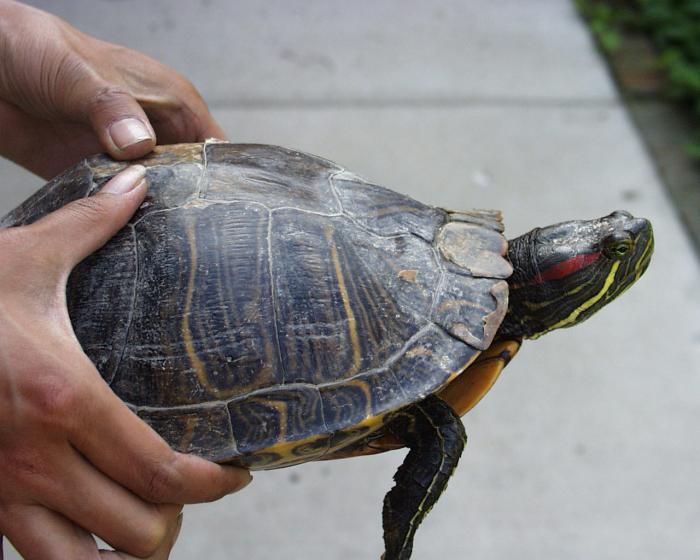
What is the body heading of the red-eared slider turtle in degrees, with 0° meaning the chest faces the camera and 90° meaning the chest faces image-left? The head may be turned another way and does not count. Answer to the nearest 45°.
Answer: approximately 270°

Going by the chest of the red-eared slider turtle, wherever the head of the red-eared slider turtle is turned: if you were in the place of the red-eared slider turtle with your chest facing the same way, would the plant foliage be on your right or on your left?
on your left
